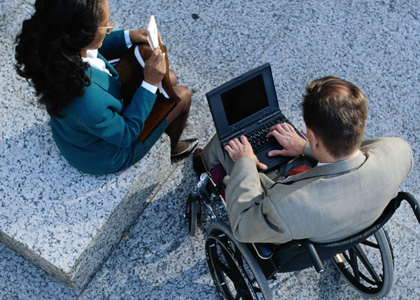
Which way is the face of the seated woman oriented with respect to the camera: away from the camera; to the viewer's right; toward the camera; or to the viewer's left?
to the viewer's right

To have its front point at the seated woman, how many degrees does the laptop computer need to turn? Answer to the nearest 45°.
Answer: approximately 90° to its right

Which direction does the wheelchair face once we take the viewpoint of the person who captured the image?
facing away from the viewer and to the left of the viewer

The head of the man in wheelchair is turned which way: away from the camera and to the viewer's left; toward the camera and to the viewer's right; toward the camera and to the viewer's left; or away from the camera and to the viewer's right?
away from the camera and to the viewer's left

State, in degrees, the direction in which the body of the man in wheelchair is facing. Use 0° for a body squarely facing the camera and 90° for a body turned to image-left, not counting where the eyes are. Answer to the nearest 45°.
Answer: approximately 135°
